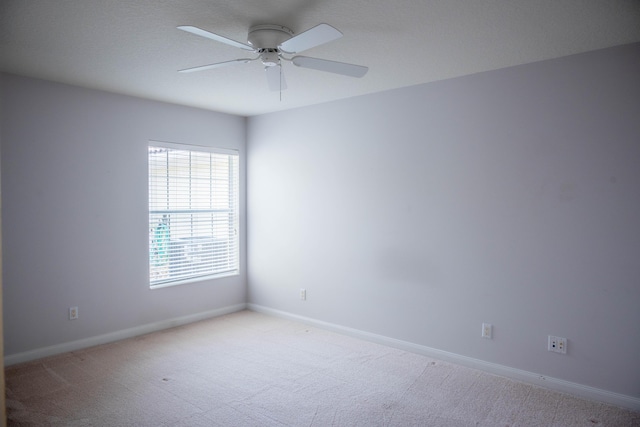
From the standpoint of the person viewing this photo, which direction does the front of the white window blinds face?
facing the viewer and to the right of the viewer
